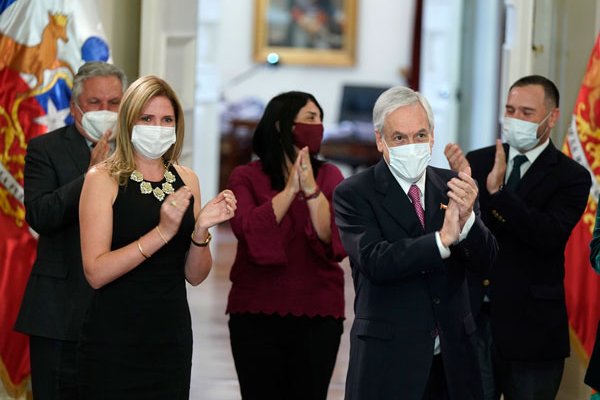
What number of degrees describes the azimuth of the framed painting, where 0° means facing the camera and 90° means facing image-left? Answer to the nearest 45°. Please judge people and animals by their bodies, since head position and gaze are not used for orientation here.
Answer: approximately 0°

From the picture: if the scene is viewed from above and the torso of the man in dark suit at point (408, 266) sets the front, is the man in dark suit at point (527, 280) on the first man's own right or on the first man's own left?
on the first man's own left

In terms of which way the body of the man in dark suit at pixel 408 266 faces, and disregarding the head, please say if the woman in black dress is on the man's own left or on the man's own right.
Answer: on the man's own right

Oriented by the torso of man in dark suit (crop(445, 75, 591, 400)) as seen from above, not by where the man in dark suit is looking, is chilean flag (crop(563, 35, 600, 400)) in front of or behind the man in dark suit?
behind

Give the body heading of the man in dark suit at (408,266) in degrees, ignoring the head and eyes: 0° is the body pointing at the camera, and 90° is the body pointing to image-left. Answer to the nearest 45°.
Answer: approximately 315°

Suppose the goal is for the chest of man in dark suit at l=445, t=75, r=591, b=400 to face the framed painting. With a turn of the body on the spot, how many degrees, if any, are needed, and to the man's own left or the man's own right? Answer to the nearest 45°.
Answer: approximately 135° to the man's own right

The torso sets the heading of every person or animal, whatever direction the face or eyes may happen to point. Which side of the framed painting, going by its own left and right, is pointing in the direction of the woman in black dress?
front
